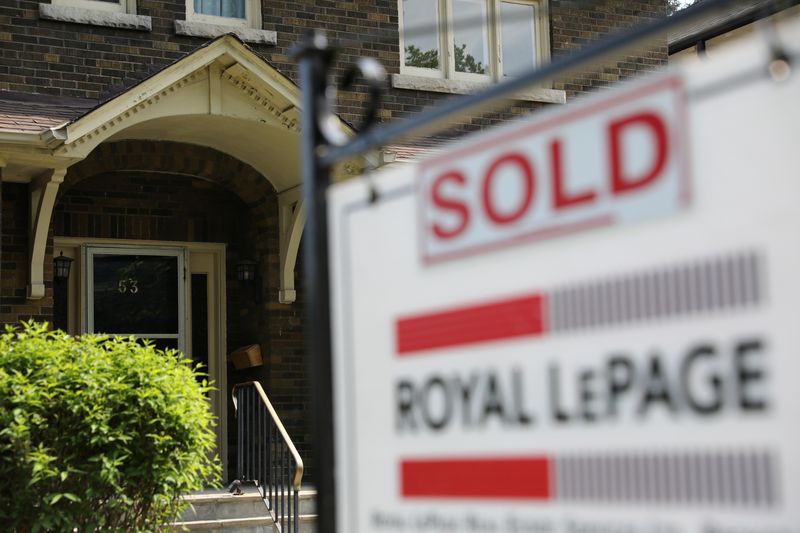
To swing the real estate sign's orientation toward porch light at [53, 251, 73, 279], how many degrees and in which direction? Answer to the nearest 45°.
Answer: approximately 90° to its right

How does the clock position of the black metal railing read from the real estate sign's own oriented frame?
The black metal railing is roughly at 4 o'clock from the real estate sign.

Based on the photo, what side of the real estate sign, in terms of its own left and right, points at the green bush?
right

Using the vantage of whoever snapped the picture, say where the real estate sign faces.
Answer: facing the viewer and to the left of the viewer

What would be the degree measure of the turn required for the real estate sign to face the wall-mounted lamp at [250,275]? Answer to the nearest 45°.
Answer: approximately 135° to its right
